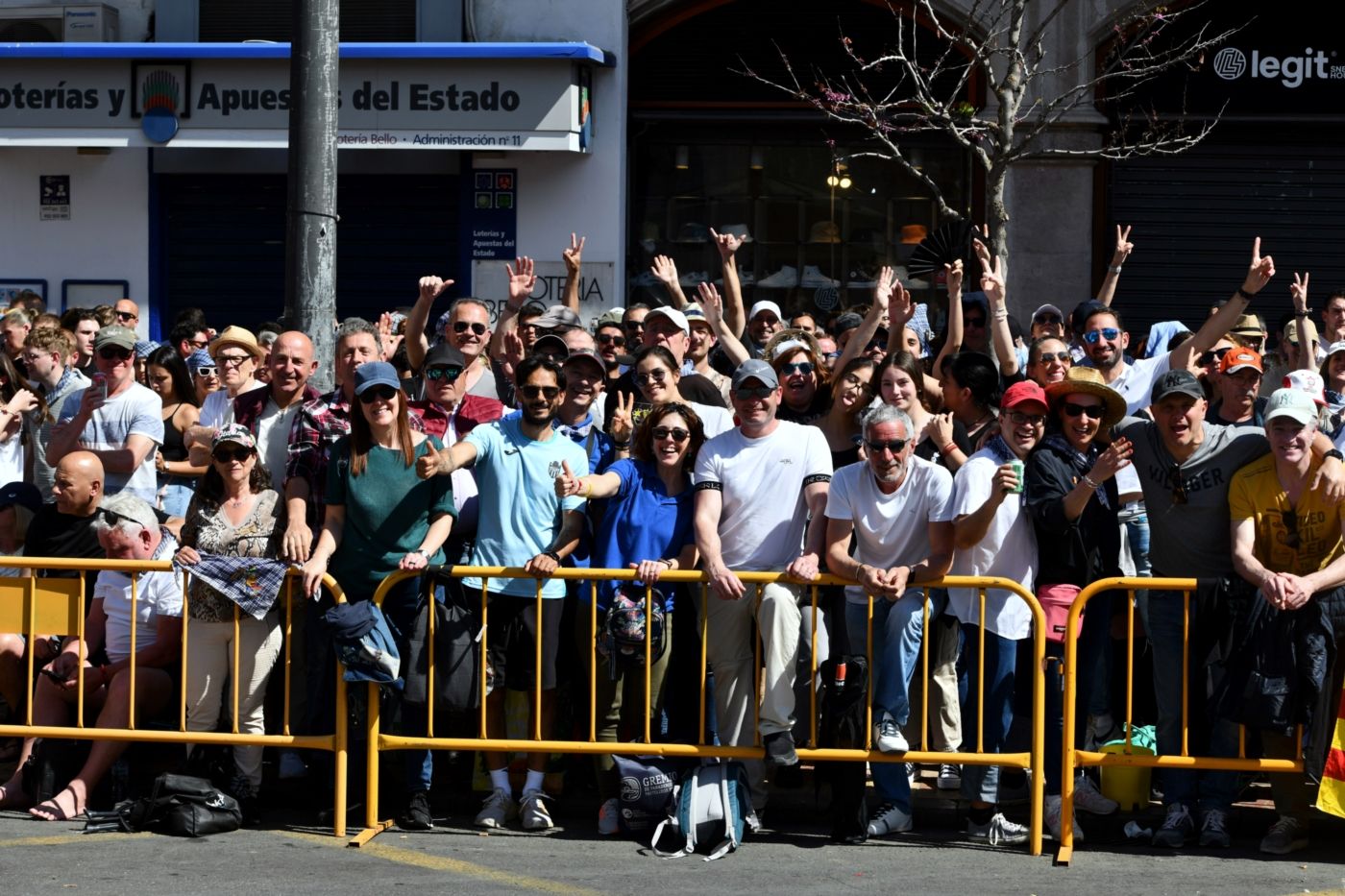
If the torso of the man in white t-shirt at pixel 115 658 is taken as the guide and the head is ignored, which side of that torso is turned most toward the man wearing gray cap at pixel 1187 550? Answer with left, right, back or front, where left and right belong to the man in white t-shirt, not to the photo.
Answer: left

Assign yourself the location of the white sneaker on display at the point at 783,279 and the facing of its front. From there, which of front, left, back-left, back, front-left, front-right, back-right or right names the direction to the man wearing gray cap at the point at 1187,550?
left

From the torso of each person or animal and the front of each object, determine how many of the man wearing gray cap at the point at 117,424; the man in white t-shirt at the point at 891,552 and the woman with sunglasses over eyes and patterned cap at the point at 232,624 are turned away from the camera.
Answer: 0

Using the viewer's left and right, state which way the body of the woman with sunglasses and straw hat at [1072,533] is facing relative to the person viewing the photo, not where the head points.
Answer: facing the viewer and to the right of the viewer

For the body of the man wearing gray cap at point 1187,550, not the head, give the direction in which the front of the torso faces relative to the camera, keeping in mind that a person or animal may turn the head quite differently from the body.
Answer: toward the camera

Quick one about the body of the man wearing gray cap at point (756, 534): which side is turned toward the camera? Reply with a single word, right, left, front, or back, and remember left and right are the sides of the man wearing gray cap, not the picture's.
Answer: front

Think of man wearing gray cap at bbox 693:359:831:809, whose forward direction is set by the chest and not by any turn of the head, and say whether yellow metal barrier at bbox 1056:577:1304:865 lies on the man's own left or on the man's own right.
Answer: on the man's own left

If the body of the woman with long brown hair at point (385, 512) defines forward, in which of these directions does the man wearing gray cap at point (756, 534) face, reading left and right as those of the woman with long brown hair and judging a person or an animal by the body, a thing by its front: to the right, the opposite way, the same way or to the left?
the same way

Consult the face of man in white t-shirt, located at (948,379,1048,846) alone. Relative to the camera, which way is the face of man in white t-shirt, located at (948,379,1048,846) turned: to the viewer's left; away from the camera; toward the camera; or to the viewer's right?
toward the camera

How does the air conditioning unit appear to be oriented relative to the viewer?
toward the camera

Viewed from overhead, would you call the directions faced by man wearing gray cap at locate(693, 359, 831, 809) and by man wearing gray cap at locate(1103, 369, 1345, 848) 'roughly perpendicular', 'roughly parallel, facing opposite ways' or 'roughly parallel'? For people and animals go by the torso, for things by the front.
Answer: roughly parallel

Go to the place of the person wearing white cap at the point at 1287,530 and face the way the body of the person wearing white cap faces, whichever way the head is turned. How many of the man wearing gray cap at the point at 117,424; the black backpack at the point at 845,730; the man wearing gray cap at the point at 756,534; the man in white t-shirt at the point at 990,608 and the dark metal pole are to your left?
0

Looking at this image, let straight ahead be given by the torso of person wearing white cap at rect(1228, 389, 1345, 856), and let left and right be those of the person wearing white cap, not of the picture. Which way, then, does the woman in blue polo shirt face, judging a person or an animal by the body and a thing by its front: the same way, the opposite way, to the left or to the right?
the same way

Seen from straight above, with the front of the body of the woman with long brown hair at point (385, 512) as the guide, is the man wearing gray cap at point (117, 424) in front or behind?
behind

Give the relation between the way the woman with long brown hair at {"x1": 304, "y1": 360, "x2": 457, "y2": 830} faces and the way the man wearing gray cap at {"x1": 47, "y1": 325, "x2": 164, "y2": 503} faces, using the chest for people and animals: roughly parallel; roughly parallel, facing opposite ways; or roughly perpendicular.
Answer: roughly parallel

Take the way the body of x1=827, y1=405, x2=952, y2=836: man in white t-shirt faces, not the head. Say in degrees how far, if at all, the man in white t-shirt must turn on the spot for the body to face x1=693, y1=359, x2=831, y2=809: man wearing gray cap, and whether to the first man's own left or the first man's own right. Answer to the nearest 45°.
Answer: approximately 90° to the first man's own right
